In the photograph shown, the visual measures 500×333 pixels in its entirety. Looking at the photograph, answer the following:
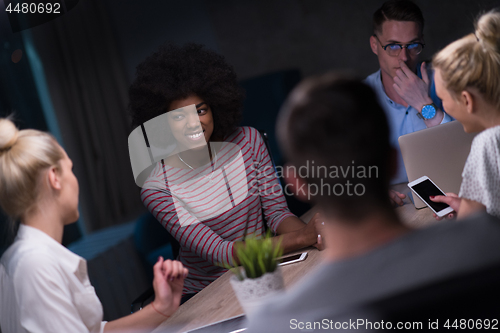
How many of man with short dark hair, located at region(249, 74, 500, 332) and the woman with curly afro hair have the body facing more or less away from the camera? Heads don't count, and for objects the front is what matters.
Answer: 1

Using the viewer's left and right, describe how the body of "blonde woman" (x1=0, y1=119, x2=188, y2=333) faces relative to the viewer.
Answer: facing away from the viewer and to the right of the viewer

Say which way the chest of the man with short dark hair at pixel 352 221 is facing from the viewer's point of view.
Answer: away from the camera

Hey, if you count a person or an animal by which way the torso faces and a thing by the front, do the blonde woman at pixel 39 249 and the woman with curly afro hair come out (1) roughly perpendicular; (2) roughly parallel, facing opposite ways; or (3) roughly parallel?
roughly perpendicular

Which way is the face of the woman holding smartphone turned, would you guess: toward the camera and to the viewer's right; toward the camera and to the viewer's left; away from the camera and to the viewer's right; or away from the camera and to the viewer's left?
away from the camera and to the viewer's left

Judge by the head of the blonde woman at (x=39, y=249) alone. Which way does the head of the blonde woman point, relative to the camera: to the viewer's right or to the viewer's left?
to the viewer's right

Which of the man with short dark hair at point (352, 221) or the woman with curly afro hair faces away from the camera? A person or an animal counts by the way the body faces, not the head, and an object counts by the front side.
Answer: the man with short dark hair

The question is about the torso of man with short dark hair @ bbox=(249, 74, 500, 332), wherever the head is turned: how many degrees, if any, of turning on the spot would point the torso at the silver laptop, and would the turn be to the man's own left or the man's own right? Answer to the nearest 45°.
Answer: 0° — they already face it
